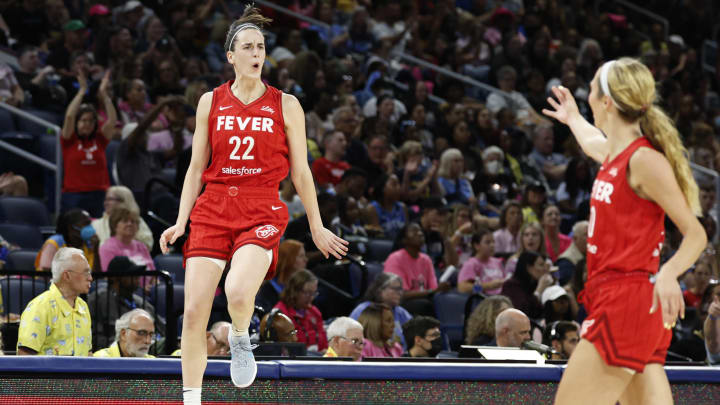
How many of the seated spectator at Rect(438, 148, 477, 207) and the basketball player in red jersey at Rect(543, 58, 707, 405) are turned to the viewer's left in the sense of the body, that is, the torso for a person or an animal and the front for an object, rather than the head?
1

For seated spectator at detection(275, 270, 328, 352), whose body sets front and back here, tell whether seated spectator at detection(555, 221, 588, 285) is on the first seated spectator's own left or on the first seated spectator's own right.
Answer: on the first seated spectator's own left

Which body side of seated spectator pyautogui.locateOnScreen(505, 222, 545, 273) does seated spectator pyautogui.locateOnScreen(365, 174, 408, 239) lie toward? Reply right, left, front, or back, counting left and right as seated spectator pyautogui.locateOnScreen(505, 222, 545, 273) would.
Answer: right

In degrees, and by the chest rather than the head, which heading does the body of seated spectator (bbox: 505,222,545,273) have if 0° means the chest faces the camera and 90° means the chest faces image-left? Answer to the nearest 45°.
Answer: approximately 0°

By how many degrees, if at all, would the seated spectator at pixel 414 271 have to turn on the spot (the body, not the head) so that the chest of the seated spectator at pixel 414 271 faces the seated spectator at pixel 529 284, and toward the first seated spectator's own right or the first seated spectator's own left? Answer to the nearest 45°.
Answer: approximately 45° to the first seated spectator's own left

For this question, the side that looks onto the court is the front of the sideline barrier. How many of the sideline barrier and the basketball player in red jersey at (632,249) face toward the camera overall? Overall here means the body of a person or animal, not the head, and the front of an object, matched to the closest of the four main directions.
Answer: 1
